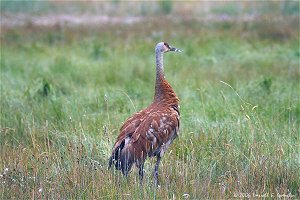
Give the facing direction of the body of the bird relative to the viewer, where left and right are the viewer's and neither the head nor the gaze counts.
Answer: facing away from the viewer and to the right of the viewer
